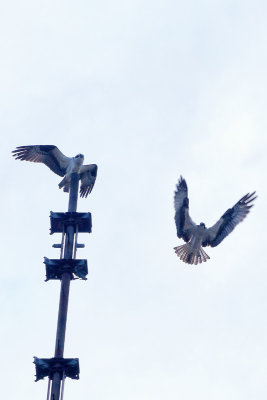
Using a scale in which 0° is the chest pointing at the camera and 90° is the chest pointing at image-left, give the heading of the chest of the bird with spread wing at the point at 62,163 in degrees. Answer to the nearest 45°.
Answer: approximately 315°

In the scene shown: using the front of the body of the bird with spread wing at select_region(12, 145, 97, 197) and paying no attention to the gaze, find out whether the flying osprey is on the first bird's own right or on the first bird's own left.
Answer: on the first bird's own left
